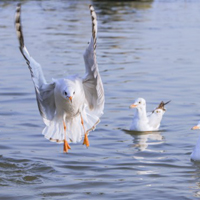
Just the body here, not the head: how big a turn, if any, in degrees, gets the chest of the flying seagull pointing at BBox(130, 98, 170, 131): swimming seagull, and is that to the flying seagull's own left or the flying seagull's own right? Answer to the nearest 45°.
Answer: approximately 135° to the flying seagull's own left

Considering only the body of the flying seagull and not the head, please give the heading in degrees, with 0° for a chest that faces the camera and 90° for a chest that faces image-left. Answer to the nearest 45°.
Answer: approximately 0°
